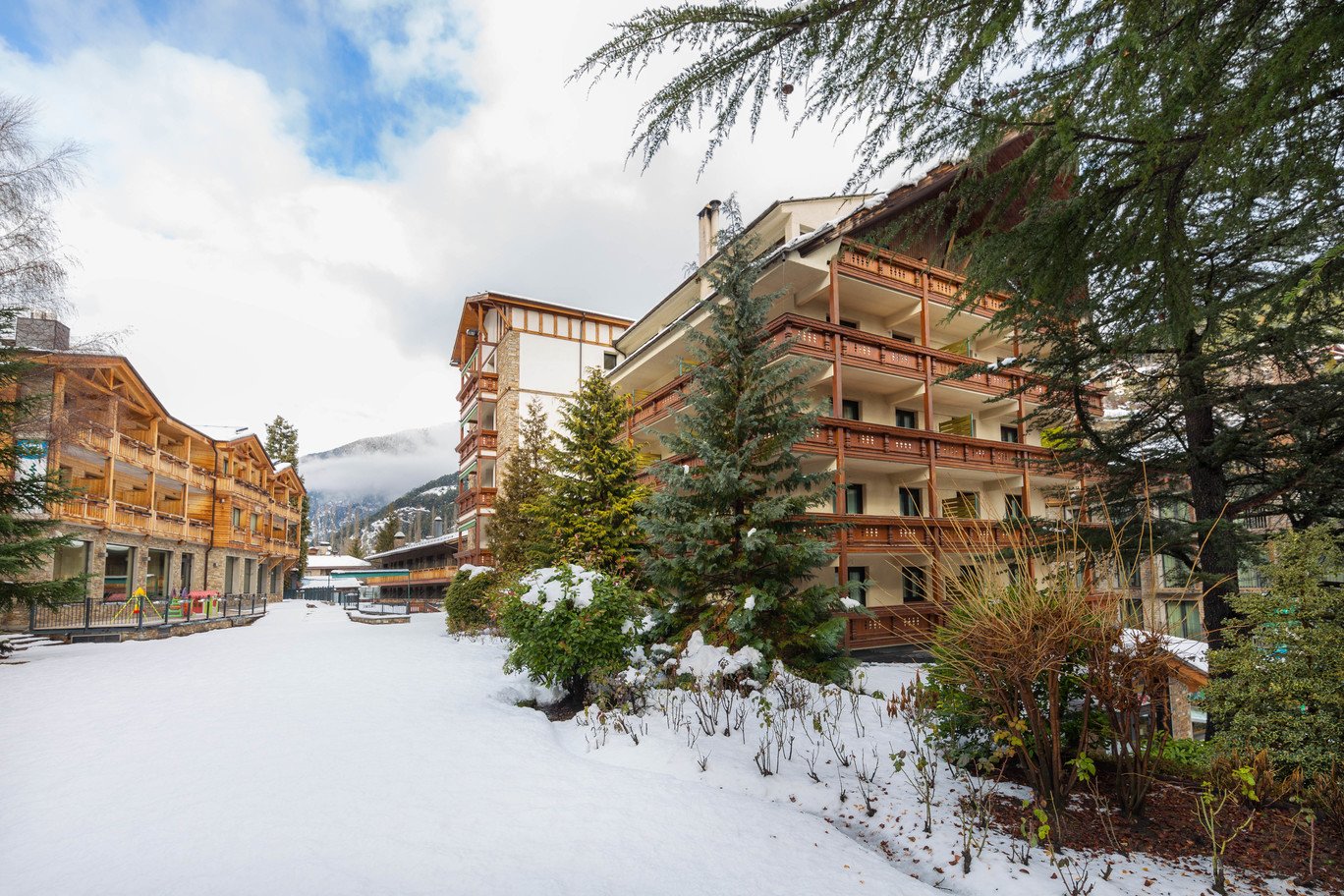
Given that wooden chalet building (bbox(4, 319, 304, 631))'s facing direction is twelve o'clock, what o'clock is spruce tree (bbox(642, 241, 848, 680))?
The spruce tree is roughly at 1 o'clock from the wooden chalet building.

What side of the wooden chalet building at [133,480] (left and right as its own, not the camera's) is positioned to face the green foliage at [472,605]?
front

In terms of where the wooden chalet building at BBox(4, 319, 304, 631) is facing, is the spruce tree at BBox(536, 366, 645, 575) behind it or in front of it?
in front

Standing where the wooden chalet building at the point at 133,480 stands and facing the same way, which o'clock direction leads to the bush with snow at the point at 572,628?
The bush with snow is roughly at 1 o'clock from the wooden chalet building.

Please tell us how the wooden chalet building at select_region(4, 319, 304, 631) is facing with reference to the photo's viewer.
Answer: facing the viewer and to the right of the viewer

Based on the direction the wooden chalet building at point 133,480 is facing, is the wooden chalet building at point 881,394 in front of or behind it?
in front

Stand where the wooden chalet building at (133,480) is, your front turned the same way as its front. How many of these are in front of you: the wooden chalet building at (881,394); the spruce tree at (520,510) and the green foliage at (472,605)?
3

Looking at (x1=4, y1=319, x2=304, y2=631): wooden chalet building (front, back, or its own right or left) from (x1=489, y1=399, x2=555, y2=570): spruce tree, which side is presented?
front

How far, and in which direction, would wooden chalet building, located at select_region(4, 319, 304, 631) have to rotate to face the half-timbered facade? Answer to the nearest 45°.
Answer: approximately 45° to its left

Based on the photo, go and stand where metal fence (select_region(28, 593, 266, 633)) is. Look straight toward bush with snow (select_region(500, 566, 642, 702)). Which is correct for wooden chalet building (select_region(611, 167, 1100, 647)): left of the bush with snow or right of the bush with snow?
left
